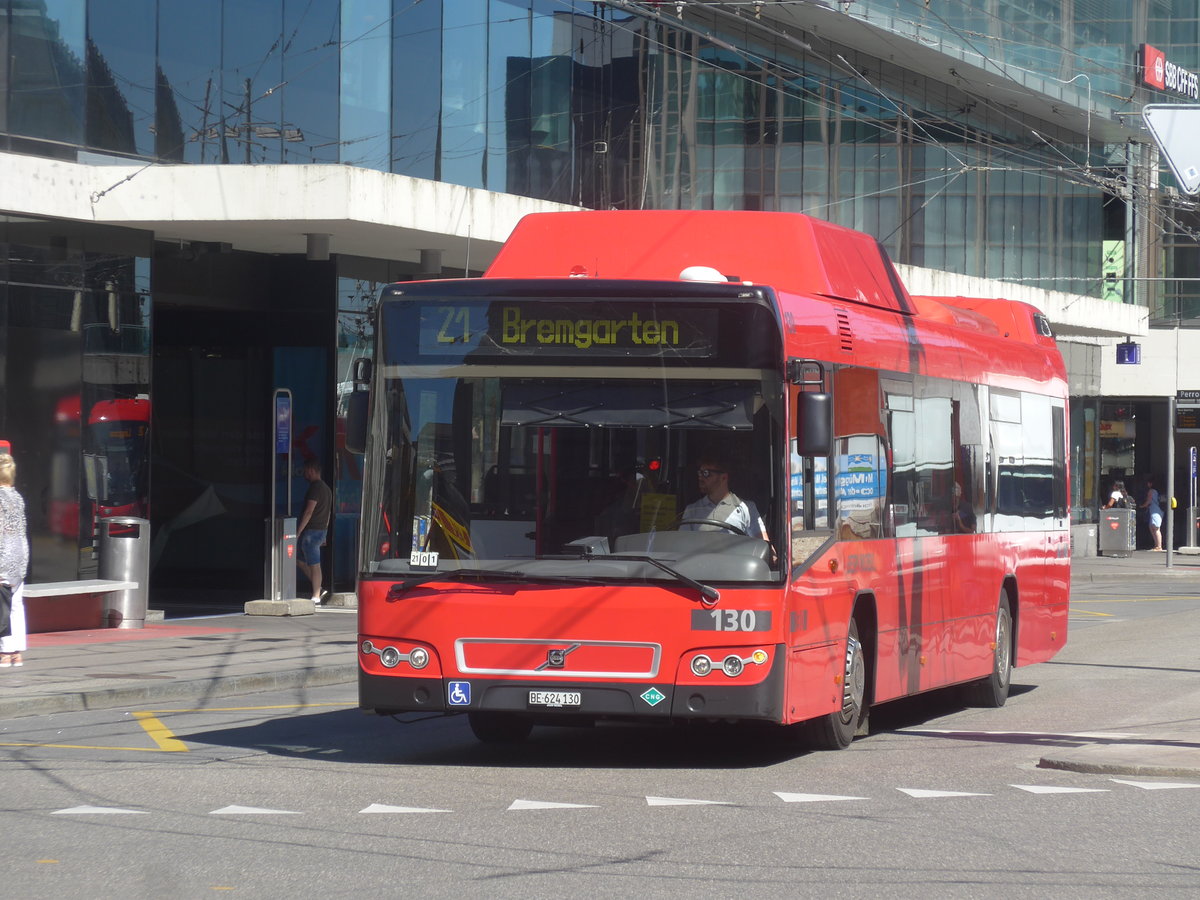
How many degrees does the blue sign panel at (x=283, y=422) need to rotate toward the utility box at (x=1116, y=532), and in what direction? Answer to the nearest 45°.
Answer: approximately 135° to its left

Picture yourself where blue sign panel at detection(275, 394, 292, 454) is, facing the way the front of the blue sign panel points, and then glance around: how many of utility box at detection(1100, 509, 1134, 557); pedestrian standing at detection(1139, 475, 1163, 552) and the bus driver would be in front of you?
1

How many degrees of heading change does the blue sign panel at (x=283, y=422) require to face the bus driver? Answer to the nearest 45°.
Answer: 0° — it already faces them

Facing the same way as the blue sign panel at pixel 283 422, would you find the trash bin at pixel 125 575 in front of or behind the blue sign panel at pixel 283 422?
in front

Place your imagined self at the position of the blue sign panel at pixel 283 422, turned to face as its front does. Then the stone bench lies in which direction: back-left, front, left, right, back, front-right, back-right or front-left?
front-right

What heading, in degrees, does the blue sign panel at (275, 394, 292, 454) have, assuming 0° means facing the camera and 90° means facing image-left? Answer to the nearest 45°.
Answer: approximately 0°

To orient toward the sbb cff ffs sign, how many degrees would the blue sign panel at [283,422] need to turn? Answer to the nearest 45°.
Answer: approximately 135° to its left

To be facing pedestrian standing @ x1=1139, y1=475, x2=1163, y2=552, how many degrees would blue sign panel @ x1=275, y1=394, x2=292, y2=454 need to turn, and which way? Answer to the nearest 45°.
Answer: approximately 135° to its left
